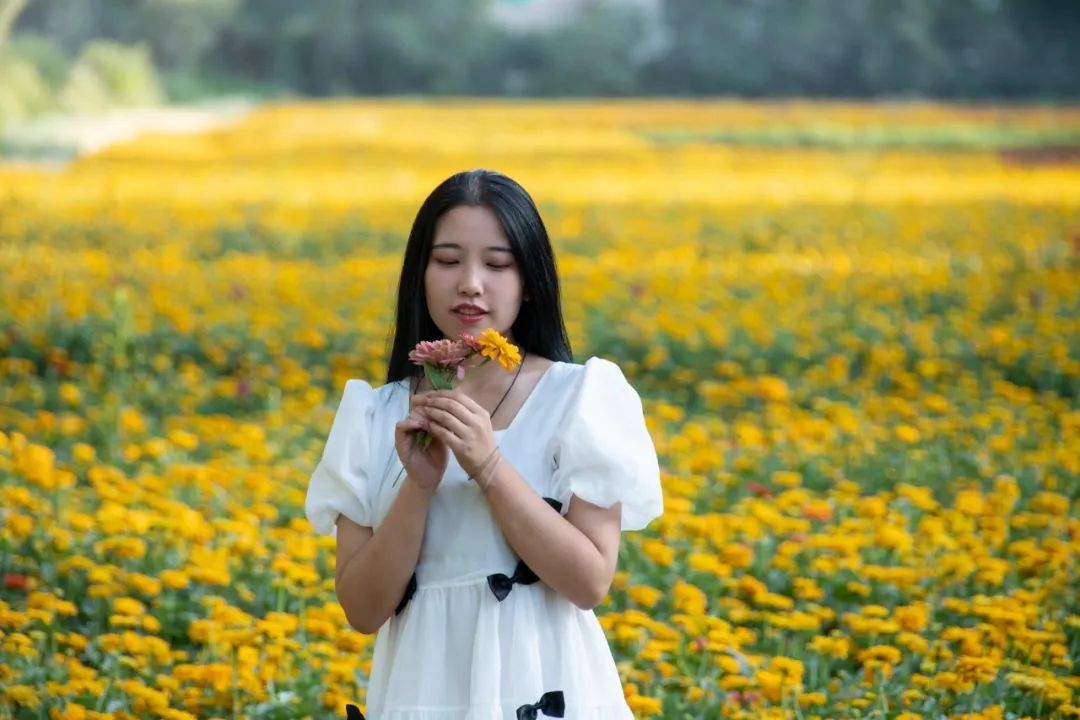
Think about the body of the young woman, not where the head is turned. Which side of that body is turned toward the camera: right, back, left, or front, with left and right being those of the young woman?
front

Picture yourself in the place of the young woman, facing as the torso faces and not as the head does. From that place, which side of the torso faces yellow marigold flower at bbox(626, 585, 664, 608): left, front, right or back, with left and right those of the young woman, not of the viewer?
back

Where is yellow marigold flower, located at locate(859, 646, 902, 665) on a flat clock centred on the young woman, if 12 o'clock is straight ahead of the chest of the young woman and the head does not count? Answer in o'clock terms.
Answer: The yellow marigold flower is roughly at 7 o'clock from the young woman.

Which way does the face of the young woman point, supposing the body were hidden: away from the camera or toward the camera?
toward the camera

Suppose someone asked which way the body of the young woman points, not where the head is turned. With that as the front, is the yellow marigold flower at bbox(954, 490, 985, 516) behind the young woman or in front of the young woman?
behind

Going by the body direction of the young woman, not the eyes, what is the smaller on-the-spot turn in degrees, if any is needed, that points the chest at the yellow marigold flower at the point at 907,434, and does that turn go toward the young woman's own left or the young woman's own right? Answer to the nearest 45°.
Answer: approximately 135° to the young woman's own left
